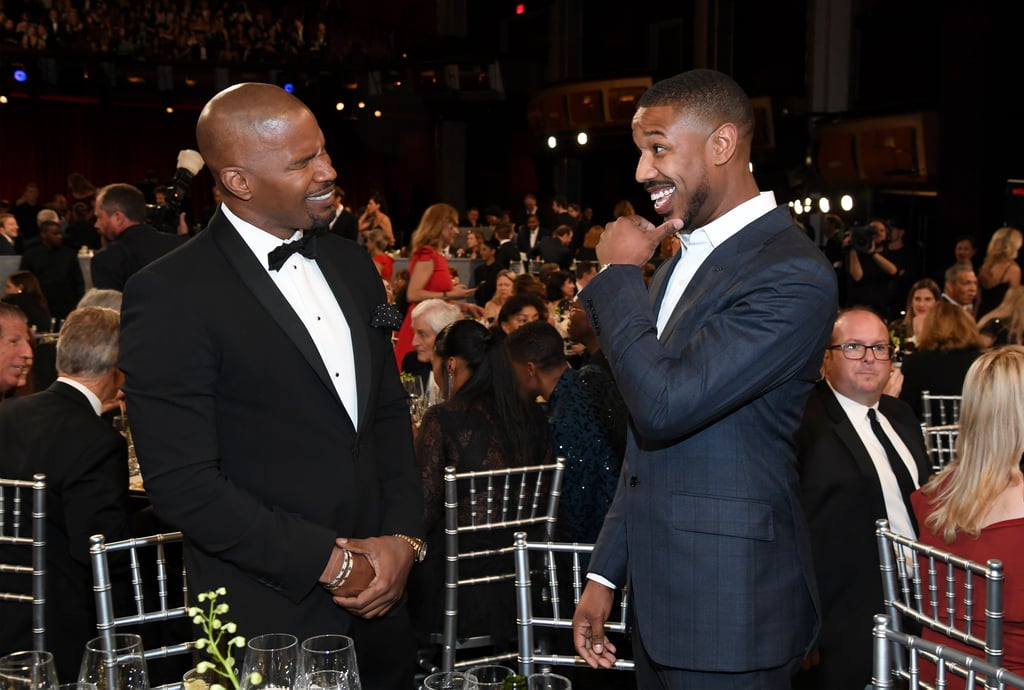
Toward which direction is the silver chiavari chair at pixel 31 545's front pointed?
away from the camera

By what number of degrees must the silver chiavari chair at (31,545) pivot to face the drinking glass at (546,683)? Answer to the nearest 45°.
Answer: approximately 180°

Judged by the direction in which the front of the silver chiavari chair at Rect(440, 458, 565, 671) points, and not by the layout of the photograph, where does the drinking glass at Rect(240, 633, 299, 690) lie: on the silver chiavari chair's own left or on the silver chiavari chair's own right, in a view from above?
on the silver chiavari chair's own left

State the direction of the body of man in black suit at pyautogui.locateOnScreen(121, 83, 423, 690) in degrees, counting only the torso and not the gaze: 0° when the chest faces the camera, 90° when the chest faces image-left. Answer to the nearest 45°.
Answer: approximately 315°

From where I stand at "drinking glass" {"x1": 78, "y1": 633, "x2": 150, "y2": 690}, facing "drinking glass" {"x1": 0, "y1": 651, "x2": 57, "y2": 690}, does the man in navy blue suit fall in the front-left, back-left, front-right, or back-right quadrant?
back-right

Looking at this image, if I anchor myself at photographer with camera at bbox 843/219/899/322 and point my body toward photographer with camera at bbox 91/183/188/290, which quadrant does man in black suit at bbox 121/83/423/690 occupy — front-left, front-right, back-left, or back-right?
front-left

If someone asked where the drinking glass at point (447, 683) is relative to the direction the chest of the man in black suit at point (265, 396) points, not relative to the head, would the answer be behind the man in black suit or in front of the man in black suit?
in front

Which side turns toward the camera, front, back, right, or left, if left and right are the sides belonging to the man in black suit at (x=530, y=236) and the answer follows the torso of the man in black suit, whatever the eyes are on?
front

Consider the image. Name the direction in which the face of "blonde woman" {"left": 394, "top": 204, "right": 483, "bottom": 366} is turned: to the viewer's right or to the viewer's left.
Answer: to the viewer's right

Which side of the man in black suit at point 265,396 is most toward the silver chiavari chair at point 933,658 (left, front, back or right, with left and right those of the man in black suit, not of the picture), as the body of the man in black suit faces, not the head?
front

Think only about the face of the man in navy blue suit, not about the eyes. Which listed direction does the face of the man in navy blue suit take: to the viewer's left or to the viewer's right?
to the viewer's left

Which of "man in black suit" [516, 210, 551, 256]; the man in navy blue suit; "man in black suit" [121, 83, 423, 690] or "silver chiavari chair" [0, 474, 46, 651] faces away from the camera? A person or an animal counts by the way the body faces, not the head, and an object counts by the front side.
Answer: the silver chiavari chair

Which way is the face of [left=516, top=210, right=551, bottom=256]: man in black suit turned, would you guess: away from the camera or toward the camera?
toward the camera

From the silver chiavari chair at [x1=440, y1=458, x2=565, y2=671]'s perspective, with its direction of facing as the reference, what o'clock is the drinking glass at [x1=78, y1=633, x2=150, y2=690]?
The drinking glass is roughly at 8 o'clock from the silver chiavari chair.

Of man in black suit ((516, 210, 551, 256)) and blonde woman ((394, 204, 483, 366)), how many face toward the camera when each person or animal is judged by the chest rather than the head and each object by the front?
1

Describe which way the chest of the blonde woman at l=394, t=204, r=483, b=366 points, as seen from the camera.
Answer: to the viewer's right

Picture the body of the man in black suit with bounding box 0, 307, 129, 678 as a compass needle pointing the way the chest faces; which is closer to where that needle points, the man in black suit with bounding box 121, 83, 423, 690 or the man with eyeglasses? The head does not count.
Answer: the man with eyeglasses

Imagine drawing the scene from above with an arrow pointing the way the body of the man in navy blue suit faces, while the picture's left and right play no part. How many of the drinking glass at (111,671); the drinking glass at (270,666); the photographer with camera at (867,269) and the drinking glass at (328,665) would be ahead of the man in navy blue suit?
3
